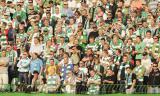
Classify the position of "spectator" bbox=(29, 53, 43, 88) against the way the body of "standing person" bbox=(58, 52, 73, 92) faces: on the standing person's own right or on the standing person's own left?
on the standing person's own right

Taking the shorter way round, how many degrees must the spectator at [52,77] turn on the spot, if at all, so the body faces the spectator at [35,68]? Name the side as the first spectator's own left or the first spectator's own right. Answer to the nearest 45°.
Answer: approximately 135° to the first spectator's own right

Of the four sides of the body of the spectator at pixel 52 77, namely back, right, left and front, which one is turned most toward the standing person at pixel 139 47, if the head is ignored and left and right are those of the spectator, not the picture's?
left

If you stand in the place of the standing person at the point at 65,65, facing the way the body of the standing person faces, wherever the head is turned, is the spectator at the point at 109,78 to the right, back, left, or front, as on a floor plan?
left

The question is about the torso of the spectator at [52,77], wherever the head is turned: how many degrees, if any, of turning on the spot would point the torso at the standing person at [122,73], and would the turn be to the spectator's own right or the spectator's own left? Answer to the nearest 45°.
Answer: approximately 90° to the spectator's own left

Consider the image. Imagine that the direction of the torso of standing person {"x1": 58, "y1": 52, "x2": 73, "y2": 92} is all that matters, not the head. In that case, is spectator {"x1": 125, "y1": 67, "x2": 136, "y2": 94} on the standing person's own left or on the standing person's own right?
on the standing person's own left

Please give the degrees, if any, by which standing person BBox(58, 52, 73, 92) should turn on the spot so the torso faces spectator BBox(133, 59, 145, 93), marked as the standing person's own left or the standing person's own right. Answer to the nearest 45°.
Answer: approximately 90° to the standing person's own left

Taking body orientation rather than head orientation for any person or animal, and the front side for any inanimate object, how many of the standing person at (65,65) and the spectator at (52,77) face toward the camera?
2

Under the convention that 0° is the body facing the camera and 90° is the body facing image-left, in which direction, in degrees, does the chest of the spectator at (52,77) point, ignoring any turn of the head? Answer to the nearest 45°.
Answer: approximately 0°

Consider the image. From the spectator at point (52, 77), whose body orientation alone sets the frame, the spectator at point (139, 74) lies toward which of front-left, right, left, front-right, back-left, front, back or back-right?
left

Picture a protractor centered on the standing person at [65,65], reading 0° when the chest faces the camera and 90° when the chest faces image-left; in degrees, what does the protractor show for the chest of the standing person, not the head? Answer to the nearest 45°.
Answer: approximately 0°
